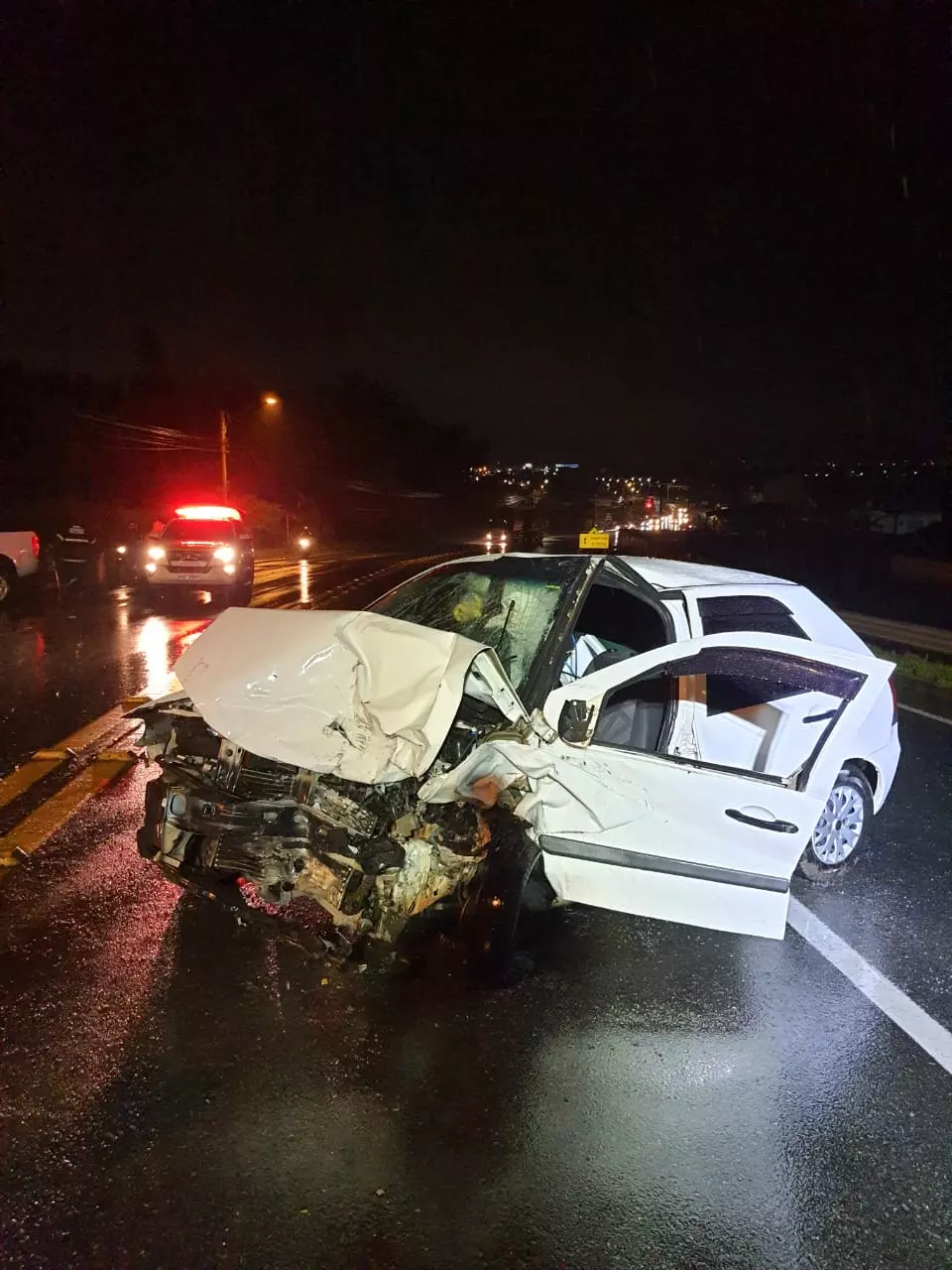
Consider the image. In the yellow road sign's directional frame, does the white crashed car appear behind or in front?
in front

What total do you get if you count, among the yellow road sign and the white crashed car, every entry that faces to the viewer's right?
0

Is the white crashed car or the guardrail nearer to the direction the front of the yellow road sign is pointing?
the white crashed car

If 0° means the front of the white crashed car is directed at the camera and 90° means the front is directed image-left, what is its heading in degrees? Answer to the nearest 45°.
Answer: approximately 45°

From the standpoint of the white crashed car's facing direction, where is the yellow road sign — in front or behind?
behind

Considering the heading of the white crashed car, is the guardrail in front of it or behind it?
behind

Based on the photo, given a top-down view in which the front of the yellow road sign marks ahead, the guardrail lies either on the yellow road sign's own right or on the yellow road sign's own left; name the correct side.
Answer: on the yellow road sign's own left

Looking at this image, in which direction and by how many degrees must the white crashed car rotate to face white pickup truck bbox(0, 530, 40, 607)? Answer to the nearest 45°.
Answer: approximately 90° to its right
